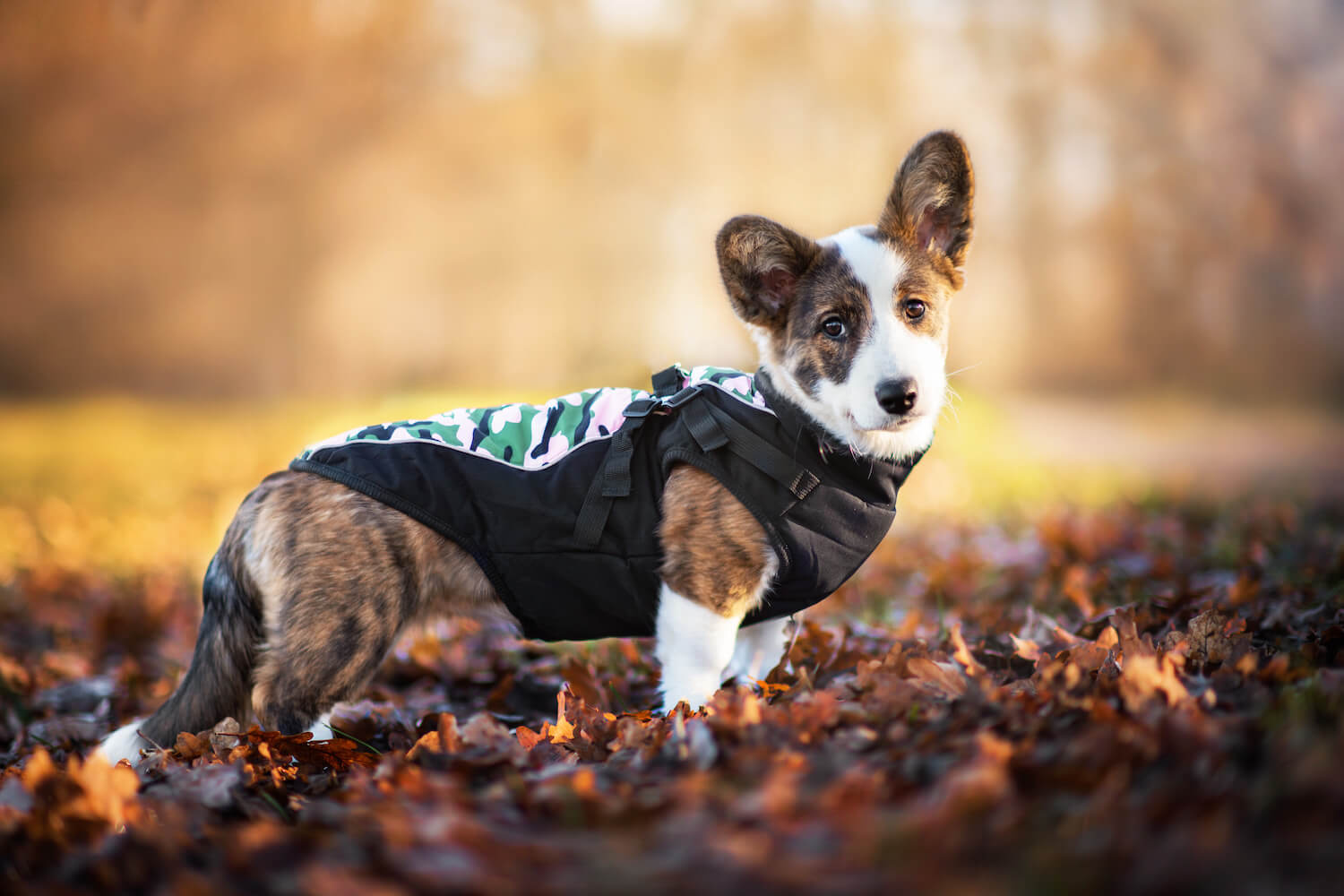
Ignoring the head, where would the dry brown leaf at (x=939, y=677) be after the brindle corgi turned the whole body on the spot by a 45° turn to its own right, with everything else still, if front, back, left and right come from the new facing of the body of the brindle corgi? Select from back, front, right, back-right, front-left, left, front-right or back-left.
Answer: front

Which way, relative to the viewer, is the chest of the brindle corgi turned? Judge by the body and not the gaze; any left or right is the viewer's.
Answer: facing to the right of the viewer
